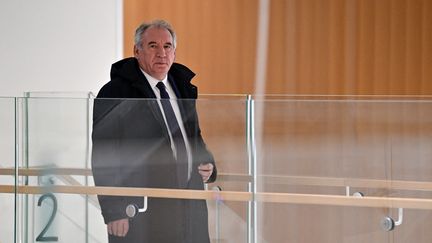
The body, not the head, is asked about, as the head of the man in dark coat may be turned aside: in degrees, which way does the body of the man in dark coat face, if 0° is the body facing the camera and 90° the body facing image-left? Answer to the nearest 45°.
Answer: approximately 315°
